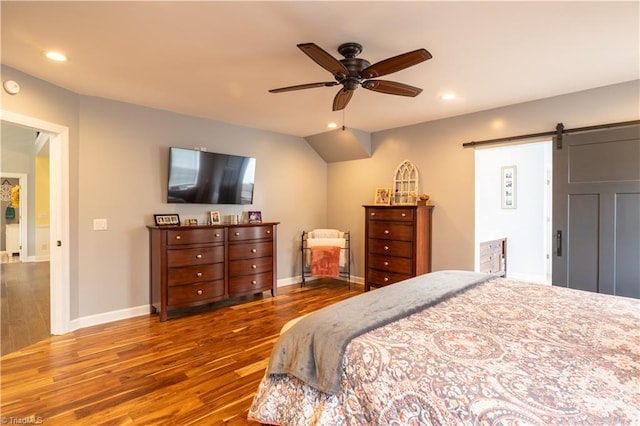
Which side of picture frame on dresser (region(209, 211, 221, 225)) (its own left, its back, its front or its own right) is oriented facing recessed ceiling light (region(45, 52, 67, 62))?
right

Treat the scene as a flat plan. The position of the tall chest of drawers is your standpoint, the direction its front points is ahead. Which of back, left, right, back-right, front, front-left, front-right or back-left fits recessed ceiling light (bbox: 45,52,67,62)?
front

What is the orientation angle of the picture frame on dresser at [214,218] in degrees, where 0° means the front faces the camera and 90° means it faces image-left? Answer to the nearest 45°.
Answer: approximately 315°

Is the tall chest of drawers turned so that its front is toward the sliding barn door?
no

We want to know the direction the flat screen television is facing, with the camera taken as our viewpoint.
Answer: facing the viewer and to the right of the viewer

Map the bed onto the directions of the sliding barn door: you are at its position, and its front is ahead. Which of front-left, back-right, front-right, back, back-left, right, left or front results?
front-left

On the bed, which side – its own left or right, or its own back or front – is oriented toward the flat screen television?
front

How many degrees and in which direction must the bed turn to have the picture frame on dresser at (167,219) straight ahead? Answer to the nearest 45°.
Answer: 0° — it already faces it

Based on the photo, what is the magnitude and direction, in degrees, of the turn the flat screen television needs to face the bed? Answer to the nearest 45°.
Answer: approximately 45° to its right

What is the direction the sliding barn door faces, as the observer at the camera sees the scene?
facing the viewer and to the left of the viewer

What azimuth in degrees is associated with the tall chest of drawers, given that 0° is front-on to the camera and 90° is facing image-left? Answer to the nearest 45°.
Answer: approximately 45°

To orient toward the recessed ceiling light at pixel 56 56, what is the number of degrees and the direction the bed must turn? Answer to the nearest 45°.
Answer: approximately 45° to its left

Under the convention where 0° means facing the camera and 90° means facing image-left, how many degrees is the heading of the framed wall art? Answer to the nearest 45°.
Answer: approximately 45°

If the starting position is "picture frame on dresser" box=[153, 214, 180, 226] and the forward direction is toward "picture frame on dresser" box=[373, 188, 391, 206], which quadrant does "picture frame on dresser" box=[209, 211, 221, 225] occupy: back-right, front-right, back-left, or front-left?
front-left

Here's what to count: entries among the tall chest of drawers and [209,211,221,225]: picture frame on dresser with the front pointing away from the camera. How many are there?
0

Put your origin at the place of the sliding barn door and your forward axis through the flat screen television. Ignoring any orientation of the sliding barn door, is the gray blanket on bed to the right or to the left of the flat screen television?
left

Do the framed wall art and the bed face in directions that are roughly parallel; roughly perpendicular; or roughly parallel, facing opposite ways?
roughly perpendicular

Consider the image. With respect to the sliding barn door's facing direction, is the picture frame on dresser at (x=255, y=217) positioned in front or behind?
in front

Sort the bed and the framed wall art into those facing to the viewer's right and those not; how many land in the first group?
0

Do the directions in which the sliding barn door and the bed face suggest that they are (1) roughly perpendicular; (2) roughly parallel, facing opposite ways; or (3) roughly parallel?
roughly perpendicular

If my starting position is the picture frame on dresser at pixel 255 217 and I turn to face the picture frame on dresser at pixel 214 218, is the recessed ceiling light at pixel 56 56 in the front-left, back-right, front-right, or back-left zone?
front-left
